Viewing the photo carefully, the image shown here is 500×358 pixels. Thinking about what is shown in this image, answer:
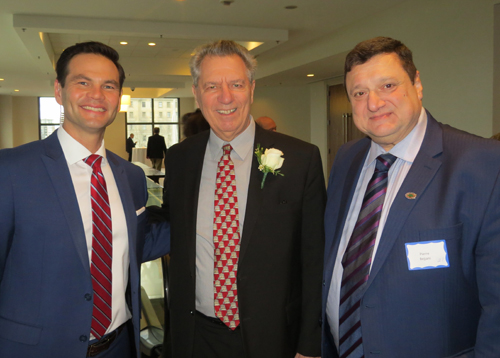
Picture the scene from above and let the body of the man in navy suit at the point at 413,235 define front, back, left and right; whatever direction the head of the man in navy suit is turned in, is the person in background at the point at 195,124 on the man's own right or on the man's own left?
on the man's own right

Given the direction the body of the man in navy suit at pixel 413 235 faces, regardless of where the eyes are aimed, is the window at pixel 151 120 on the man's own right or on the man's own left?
on the man's own right

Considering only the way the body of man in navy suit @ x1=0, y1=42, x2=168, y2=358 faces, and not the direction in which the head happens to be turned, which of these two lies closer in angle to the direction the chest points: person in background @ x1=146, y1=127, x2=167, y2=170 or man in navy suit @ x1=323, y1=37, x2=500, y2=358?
the man in navy suit

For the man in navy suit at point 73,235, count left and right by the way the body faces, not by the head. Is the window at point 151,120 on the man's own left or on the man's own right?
on the man's own left

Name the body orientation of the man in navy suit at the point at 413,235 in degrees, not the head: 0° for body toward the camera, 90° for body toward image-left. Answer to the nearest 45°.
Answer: approximately 45°
